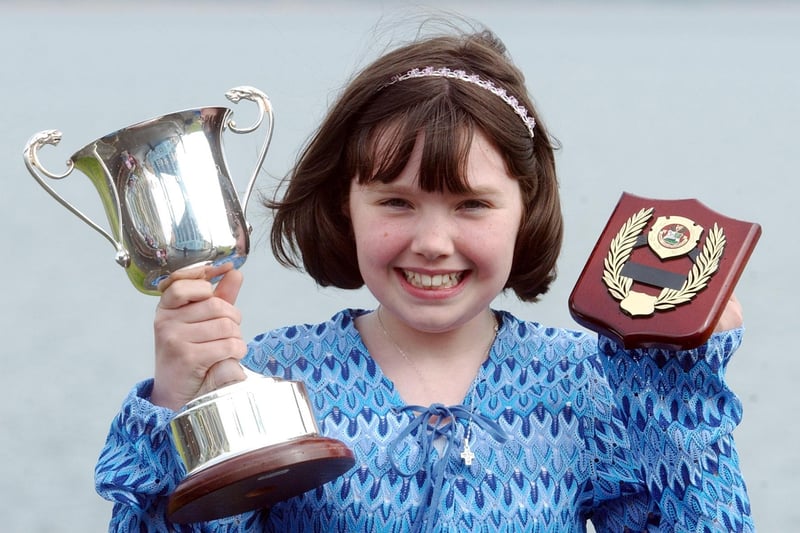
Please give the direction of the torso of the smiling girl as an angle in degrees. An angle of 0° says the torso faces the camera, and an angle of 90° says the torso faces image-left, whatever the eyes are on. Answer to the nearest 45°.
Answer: approximately 0°
